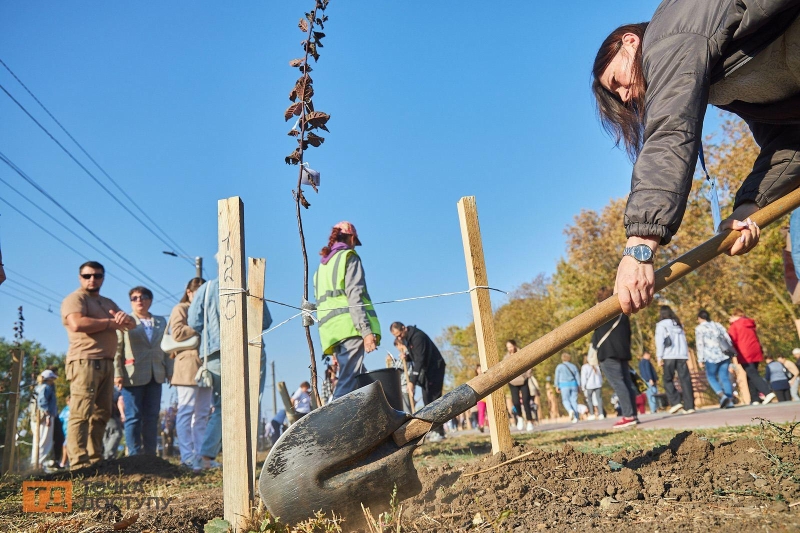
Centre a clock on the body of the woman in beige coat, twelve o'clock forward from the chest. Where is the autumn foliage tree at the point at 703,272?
The autumn foliage tree is roughly at 11 o'clock from the woman in beige coat.

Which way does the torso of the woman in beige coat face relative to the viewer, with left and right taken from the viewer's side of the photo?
facing to the right of the viewer

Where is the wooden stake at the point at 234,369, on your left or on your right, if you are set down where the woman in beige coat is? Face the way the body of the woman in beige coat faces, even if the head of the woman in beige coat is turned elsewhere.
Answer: on your right

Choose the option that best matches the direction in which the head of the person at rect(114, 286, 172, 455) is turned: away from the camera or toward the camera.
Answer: toward the camera

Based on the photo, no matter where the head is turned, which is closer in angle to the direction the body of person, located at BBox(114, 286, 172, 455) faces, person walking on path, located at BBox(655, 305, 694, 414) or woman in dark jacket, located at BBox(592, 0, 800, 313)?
the woman in dark jacket

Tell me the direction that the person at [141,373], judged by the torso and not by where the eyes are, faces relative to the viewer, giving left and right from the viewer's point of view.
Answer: facing the viewer

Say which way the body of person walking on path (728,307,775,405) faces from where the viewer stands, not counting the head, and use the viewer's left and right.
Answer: facing away from the viewer and to the left of the viewer

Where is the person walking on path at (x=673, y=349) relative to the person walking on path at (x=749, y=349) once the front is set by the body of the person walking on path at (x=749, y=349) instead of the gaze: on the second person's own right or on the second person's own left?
on the second person's own left

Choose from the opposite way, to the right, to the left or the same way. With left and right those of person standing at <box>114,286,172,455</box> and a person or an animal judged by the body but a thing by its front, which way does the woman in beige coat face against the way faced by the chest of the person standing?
to the left
